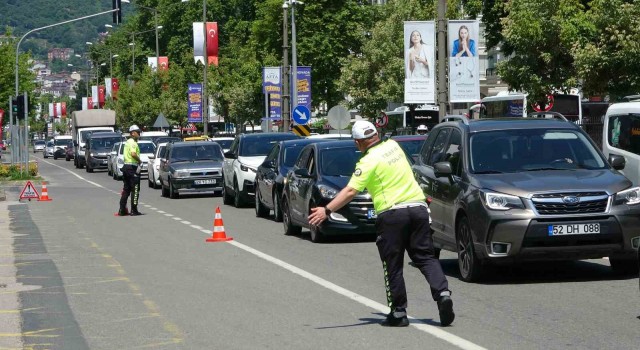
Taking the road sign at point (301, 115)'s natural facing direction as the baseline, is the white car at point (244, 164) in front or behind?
in front

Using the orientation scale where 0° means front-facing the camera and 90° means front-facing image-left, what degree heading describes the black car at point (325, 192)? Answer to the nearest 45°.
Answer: approximately 315°

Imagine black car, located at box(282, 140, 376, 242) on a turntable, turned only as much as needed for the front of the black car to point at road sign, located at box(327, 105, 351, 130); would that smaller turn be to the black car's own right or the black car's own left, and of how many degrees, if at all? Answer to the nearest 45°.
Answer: approximately 135° to the black car's own left

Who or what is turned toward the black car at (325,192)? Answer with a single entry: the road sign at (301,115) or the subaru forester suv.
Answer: the road sign

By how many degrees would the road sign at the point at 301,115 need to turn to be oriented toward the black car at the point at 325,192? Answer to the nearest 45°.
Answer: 0° — it already faces it

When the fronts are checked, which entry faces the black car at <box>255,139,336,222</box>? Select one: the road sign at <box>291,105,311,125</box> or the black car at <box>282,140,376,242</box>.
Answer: the road sign

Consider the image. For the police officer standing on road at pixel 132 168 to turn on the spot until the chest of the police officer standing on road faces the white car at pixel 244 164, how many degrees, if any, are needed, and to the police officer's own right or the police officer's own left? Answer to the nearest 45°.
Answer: approximately 45° to the police officer's own left

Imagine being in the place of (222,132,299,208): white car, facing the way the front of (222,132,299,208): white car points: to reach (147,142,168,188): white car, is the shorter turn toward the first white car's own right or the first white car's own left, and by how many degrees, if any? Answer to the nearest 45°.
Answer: approximately 135° to the first white car's own left

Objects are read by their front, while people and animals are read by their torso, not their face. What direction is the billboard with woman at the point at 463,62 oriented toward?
toward the camera

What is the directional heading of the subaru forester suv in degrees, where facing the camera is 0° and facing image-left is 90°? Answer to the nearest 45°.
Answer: approximately 315°

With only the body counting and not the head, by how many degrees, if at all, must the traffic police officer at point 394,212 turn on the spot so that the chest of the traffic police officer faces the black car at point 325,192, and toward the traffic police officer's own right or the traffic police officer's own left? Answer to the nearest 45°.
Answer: approximately 45° to the traffic police officer's own right

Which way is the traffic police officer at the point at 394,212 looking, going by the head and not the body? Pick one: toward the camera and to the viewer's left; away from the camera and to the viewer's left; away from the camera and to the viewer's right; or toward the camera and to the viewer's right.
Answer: away from the camera and to the viewer's left

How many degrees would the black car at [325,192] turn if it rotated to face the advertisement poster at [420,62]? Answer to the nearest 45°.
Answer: approximately 135° to its left

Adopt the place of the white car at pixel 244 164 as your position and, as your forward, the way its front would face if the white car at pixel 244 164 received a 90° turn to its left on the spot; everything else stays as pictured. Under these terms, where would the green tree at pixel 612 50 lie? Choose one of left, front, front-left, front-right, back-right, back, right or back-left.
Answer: front
